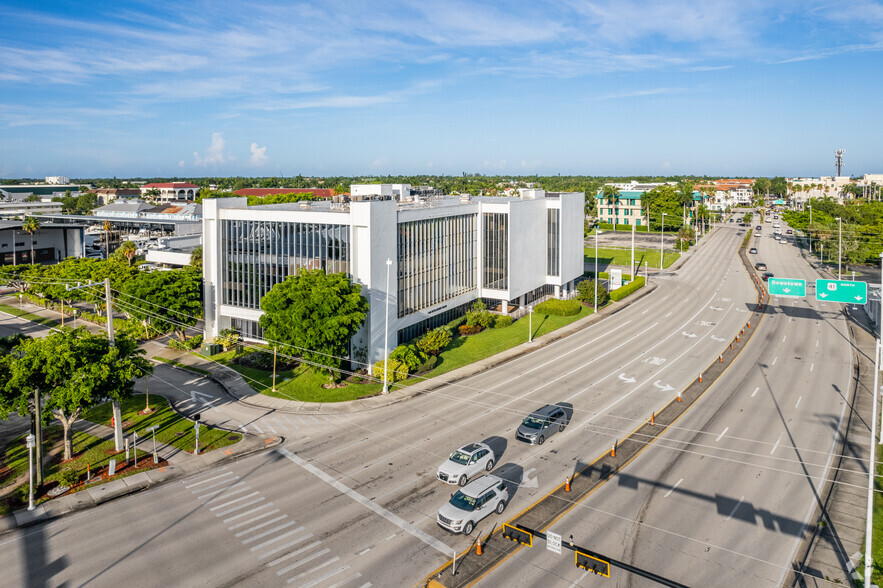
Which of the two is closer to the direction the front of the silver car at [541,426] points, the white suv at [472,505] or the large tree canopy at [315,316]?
the white suv

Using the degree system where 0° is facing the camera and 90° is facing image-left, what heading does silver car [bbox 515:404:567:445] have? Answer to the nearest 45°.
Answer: approximately 45°

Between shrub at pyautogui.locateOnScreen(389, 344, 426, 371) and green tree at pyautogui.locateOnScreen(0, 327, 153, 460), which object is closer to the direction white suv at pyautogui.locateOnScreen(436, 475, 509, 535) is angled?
the green tree

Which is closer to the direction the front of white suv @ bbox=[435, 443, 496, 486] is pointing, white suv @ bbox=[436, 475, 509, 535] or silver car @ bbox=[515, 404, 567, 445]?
the white suv

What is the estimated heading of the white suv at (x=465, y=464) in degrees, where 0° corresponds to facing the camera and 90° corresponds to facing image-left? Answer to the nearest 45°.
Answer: approximately 45°

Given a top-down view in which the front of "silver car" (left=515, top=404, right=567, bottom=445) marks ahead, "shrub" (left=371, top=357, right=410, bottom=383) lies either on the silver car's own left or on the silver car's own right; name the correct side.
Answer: on the silver car's own right

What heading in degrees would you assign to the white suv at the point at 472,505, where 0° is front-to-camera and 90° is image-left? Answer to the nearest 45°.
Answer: approximately 45°

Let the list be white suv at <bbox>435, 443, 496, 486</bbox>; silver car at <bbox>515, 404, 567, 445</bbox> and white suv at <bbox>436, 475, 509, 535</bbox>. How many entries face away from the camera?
0

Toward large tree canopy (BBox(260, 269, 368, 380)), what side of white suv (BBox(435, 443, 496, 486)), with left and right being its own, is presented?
right

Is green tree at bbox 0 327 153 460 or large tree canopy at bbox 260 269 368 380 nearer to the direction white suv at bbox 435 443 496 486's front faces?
the green tree

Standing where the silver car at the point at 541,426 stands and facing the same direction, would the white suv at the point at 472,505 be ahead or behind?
ahead
